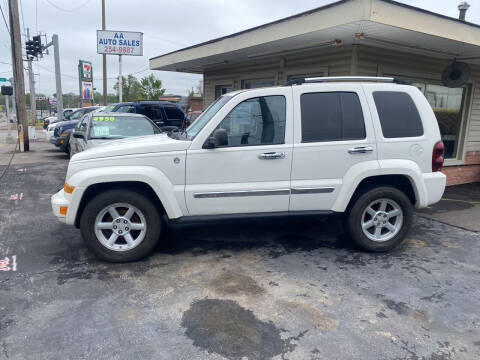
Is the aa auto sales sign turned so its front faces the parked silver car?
yes

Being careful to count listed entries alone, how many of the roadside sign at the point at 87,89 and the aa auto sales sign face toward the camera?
2

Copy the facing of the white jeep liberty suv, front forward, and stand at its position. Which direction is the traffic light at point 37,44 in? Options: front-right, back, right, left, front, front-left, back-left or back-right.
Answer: front-right

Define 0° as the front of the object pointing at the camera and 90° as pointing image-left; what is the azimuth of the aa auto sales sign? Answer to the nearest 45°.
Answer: approximately 0°

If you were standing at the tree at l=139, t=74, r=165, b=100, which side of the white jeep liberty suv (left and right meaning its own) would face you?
right

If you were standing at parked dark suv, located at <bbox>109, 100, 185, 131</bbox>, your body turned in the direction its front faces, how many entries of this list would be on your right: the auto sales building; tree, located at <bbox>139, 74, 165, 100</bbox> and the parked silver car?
1

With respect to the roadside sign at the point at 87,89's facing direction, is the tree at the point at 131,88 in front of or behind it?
behind

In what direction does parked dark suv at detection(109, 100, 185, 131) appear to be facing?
to the viewer's left

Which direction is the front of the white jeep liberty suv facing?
to the viewer's left
